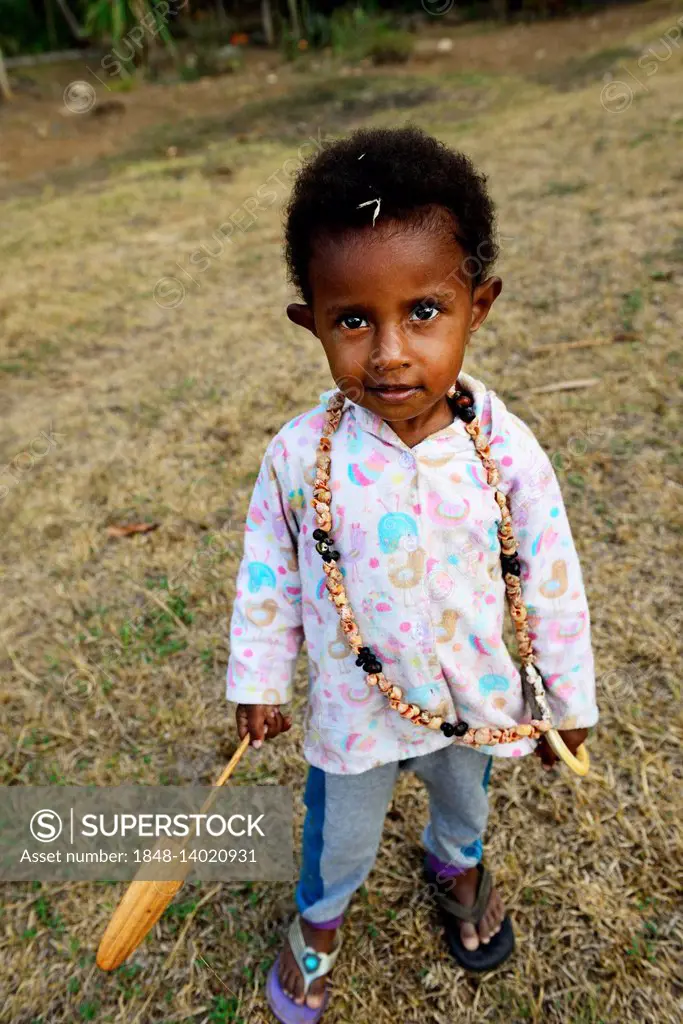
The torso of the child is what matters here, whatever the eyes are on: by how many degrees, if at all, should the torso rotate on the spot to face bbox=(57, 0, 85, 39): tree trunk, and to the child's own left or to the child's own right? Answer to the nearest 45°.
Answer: approximately 135° to the child's own right

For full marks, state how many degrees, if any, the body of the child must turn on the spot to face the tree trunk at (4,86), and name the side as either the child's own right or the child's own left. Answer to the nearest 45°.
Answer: approximately 135° to the child's own right

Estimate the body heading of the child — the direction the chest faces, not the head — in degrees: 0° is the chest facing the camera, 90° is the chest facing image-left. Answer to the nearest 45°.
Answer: approximately 0°
